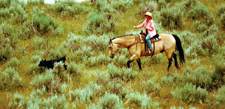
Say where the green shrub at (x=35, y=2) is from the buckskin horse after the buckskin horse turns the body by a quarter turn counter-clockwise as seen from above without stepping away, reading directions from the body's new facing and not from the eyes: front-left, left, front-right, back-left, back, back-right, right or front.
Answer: back-right

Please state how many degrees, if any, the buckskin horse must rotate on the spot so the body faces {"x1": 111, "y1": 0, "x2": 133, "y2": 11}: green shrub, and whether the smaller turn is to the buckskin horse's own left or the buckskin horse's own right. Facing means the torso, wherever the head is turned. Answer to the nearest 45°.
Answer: approximately 90° to the buckskin horse's own right

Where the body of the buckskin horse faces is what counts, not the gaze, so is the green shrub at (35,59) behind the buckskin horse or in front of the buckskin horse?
in front

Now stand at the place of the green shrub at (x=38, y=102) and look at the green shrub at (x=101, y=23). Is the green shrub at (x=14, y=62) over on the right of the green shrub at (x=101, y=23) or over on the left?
left

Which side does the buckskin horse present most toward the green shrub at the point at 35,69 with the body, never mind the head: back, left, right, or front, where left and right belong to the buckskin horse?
front

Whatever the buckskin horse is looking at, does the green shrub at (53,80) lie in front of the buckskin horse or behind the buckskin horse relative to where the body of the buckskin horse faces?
in front

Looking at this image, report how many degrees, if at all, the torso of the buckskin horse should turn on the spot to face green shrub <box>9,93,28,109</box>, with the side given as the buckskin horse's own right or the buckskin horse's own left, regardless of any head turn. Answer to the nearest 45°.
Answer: approximately 45° to the buckskin horse's own left

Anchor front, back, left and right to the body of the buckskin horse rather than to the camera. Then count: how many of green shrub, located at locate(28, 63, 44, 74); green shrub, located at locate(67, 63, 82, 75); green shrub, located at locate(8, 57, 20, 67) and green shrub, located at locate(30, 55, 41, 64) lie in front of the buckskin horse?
4

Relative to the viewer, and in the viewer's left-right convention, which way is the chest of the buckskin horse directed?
facing to the left of the viewer

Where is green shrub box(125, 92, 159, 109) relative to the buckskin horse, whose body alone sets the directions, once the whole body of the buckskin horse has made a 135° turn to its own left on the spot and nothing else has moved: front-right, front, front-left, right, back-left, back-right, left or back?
front-right

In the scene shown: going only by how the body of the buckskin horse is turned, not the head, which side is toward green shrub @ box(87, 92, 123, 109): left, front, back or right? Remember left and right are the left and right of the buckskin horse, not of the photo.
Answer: left

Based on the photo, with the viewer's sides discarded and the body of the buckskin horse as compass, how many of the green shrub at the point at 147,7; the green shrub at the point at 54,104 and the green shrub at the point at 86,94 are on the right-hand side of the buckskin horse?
1

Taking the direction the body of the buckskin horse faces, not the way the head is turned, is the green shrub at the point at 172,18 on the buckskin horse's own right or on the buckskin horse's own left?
on the buckskin horse's own right

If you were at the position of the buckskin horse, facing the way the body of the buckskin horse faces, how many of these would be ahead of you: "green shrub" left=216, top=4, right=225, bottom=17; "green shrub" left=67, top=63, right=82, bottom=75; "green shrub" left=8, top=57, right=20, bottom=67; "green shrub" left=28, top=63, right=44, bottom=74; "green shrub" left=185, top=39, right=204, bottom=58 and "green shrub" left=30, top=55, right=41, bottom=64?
4

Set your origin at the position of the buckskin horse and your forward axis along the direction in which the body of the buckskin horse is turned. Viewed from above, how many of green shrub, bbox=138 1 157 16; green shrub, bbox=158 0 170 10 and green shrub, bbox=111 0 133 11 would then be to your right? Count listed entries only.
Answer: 3

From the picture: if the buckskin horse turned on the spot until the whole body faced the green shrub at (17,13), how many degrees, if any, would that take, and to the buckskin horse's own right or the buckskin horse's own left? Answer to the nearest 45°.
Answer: approximately 45° to the buckskin horse's own right

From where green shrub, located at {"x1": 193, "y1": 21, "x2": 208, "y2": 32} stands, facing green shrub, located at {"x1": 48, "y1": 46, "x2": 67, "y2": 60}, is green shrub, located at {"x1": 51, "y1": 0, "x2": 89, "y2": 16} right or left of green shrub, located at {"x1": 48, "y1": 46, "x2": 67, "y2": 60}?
right

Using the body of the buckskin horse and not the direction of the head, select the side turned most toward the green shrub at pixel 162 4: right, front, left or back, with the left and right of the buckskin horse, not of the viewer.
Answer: right
